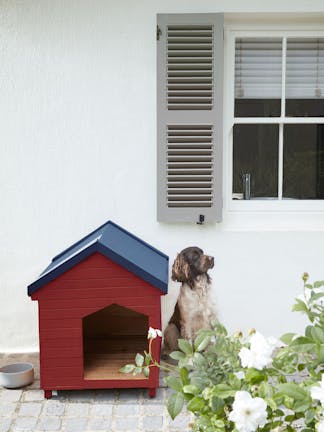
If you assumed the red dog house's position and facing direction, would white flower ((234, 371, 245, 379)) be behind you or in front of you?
in front

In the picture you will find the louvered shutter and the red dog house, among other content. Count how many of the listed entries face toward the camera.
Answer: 2

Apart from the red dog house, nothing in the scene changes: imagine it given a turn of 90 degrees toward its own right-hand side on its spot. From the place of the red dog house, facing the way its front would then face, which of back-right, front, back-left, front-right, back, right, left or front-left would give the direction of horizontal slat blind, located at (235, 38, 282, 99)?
back-right

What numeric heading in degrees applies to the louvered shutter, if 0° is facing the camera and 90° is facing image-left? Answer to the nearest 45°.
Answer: approximately 0°

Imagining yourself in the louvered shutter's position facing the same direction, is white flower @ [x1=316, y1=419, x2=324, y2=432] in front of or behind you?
in front

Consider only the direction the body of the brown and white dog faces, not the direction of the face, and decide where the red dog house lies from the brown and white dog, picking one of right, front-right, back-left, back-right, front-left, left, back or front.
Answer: right

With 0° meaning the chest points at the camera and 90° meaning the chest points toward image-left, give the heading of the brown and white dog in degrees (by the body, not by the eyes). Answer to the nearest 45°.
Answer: approximately 315°
